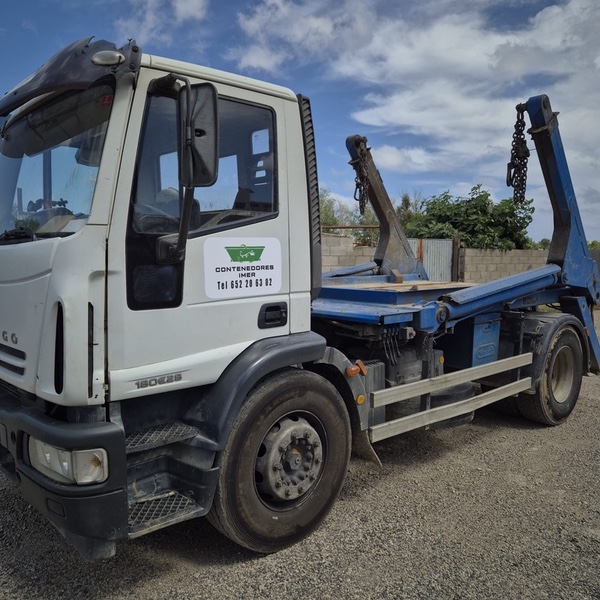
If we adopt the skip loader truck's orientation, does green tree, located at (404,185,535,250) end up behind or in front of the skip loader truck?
behind

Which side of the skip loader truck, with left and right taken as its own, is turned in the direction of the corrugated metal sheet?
back

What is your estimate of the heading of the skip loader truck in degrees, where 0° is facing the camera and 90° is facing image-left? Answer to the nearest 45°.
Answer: approximately 45°
